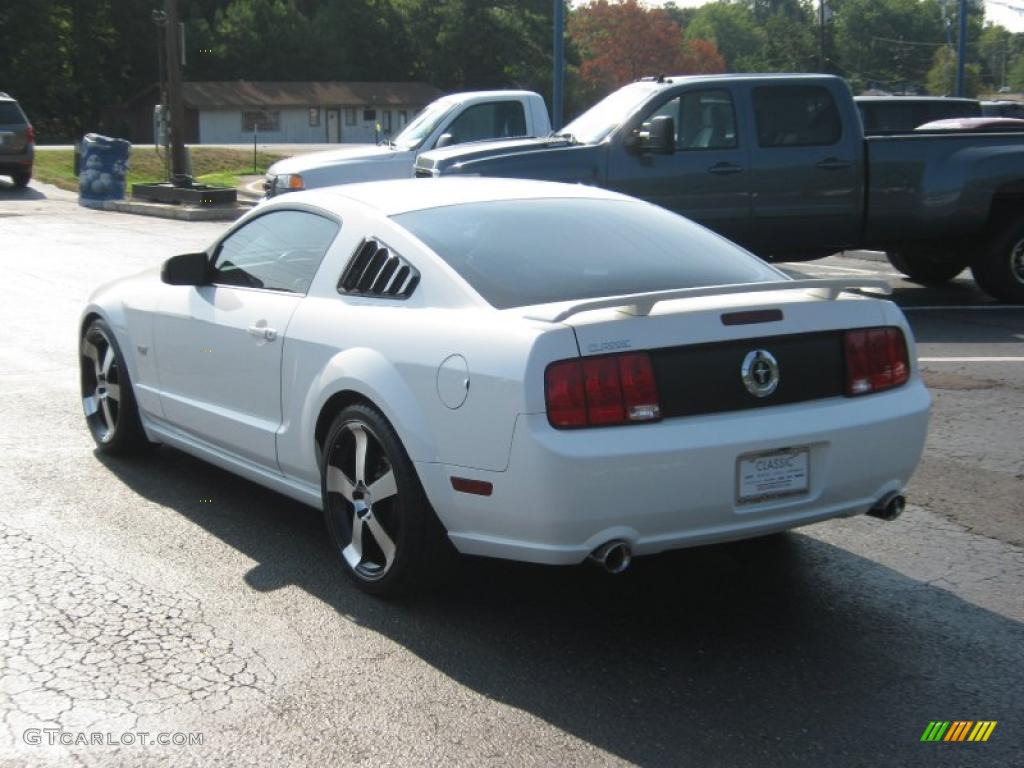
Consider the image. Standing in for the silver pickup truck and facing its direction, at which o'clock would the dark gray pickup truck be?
The dark gray pickup truck is roughly at 8 o'clock from the silver pickup truck.

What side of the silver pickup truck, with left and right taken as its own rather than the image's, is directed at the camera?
left

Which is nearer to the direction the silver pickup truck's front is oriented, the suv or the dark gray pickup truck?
the suv

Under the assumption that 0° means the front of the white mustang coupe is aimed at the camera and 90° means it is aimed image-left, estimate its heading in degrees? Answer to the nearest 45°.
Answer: approximately 135°

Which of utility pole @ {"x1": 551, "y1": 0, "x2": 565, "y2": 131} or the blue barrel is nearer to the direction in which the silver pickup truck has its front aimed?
the blue barrel

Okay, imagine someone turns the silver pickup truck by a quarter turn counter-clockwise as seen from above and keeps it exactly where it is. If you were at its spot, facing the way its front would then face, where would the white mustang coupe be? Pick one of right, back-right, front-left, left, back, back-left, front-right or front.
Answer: front

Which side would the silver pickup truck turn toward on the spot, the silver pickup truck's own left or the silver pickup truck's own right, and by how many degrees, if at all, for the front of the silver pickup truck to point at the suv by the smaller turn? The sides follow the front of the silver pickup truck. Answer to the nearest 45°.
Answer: approximately 45° to the silver pickup truck's own right

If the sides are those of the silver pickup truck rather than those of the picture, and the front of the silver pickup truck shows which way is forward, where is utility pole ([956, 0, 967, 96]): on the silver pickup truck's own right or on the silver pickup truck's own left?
on the silver pickup truck's own right

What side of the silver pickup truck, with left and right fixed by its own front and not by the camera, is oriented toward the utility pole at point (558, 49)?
right
